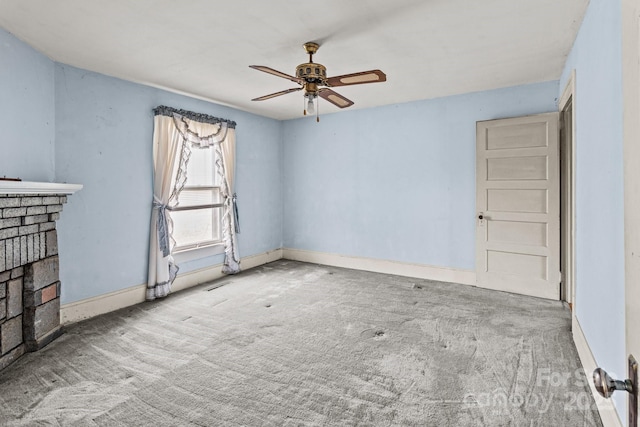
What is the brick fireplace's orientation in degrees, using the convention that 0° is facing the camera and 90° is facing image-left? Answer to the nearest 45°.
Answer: approximately 315°

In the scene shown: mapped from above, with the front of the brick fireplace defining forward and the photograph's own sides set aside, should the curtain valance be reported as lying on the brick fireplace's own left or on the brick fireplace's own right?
on the brick fireplace's own left

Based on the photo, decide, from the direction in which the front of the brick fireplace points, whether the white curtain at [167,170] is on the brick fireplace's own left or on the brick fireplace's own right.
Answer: on the brick fireplace's own left

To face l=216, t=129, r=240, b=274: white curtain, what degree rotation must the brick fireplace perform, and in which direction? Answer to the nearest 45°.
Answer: approximately 90° to its left

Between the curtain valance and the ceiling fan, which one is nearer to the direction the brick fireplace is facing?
the ceiling fan

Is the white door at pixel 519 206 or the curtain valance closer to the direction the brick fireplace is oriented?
the white door

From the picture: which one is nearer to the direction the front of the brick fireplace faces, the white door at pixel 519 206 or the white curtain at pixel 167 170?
the white door

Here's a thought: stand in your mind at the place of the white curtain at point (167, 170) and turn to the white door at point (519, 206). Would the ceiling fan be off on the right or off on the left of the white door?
right

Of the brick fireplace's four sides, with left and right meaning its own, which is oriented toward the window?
left

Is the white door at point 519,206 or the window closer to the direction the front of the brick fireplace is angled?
the white door

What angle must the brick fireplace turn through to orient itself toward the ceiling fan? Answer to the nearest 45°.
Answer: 0° — it already faces it

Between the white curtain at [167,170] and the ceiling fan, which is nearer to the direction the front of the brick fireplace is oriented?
the ceiling fan

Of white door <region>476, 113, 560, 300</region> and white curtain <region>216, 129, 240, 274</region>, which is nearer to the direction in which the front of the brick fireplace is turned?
the white door
